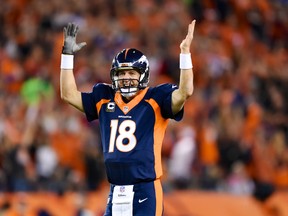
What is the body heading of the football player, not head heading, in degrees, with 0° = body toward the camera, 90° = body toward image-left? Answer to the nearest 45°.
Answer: approximately 45°
